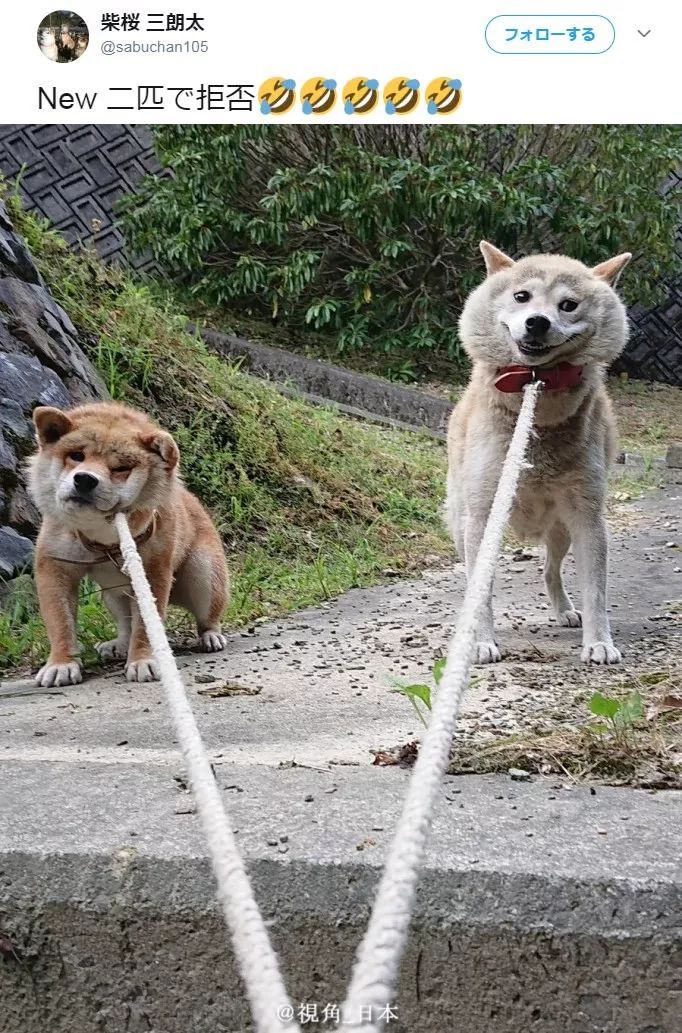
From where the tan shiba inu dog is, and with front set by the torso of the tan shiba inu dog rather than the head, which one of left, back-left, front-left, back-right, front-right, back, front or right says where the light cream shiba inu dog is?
back-left

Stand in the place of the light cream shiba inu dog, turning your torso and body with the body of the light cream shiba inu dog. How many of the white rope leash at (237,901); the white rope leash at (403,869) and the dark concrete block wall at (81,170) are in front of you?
2

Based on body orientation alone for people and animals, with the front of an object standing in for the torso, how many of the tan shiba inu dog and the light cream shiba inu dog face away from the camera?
0

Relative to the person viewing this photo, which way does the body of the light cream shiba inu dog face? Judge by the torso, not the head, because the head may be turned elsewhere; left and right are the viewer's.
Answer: facing the viewer

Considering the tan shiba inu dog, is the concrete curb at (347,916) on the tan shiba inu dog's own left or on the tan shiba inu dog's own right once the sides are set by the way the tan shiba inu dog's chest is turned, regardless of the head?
on the tan shiba inu dog's own left

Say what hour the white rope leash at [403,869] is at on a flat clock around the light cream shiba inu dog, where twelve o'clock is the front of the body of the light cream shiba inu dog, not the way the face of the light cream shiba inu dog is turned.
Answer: The white rope leash is roughly at 12 o'clock from the light cream shiba inu dog.

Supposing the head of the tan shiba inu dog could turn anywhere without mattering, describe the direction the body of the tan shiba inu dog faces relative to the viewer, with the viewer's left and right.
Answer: facing the viewer and to the left of the viewer

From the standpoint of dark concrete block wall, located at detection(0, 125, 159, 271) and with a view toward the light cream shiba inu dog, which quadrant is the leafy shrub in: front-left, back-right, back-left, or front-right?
front-left

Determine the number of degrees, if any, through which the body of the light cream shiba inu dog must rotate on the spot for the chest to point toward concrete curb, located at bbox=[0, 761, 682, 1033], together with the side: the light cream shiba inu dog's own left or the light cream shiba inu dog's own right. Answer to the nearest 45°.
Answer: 0° — it already faces it

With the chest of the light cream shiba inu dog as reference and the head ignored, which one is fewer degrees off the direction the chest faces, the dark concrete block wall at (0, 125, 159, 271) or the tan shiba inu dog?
the tan shiba inu dog

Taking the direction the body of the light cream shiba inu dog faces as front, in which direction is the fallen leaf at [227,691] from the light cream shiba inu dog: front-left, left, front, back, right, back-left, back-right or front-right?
front-right

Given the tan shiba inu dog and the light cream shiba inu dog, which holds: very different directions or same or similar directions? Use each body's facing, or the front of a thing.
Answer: same or similar directions

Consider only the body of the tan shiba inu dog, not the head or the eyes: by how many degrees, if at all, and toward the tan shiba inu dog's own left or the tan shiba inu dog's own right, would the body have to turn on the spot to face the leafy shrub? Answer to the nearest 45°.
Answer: approximately 135° to the tan shiba inu dog's own right
